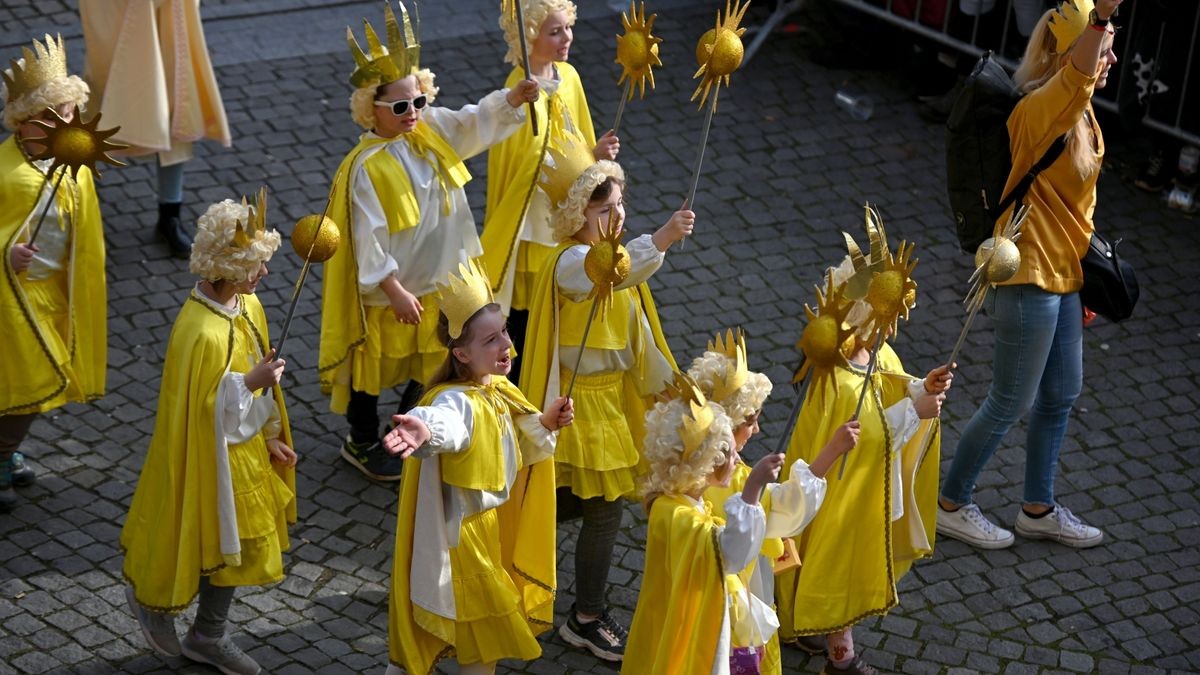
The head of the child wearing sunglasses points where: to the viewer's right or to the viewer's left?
to the viewer's right

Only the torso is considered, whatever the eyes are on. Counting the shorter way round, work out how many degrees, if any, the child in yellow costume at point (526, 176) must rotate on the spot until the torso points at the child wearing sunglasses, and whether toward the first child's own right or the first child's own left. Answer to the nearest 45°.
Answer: approximately 90° to the first child's own right

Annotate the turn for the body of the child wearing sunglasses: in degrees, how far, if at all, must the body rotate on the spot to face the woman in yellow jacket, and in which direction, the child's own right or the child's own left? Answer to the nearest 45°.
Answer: approximately 45° to the child's own left

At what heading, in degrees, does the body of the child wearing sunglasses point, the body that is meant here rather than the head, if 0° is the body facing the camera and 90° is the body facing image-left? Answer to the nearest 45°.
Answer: approximately 315°
